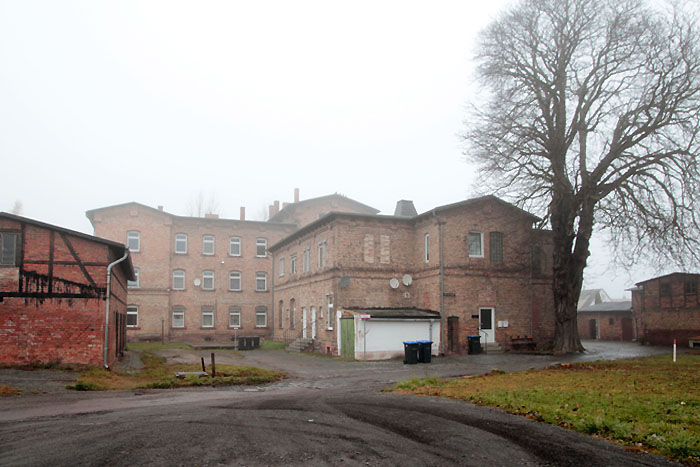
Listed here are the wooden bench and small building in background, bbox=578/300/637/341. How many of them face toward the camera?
2

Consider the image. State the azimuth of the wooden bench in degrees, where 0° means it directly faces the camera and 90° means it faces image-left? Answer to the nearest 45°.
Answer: approximately 0°

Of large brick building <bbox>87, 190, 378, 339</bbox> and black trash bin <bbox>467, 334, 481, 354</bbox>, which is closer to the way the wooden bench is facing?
the black trash bin

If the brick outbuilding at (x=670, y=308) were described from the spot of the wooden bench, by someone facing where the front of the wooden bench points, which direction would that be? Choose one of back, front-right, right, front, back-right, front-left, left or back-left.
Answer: back-left

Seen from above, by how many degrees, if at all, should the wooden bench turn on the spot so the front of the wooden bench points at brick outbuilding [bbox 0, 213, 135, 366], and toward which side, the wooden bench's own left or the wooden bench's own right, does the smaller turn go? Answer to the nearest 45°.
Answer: approximately 45° to the wooden bench's own right

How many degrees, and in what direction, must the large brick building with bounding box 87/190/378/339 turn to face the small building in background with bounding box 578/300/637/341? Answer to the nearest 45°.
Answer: approximately 90° to its left
